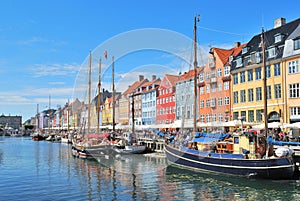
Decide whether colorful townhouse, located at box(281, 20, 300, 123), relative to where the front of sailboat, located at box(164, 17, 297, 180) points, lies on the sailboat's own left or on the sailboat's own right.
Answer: on the sailboat's own right

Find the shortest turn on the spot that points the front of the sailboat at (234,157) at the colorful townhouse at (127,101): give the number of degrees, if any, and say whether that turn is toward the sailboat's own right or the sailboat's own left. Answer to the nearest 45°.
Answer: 0° — it already faces it

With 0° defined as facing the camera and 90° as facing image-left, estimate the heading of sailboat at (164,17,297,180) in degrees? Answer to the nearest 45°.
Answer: approximately 135°
